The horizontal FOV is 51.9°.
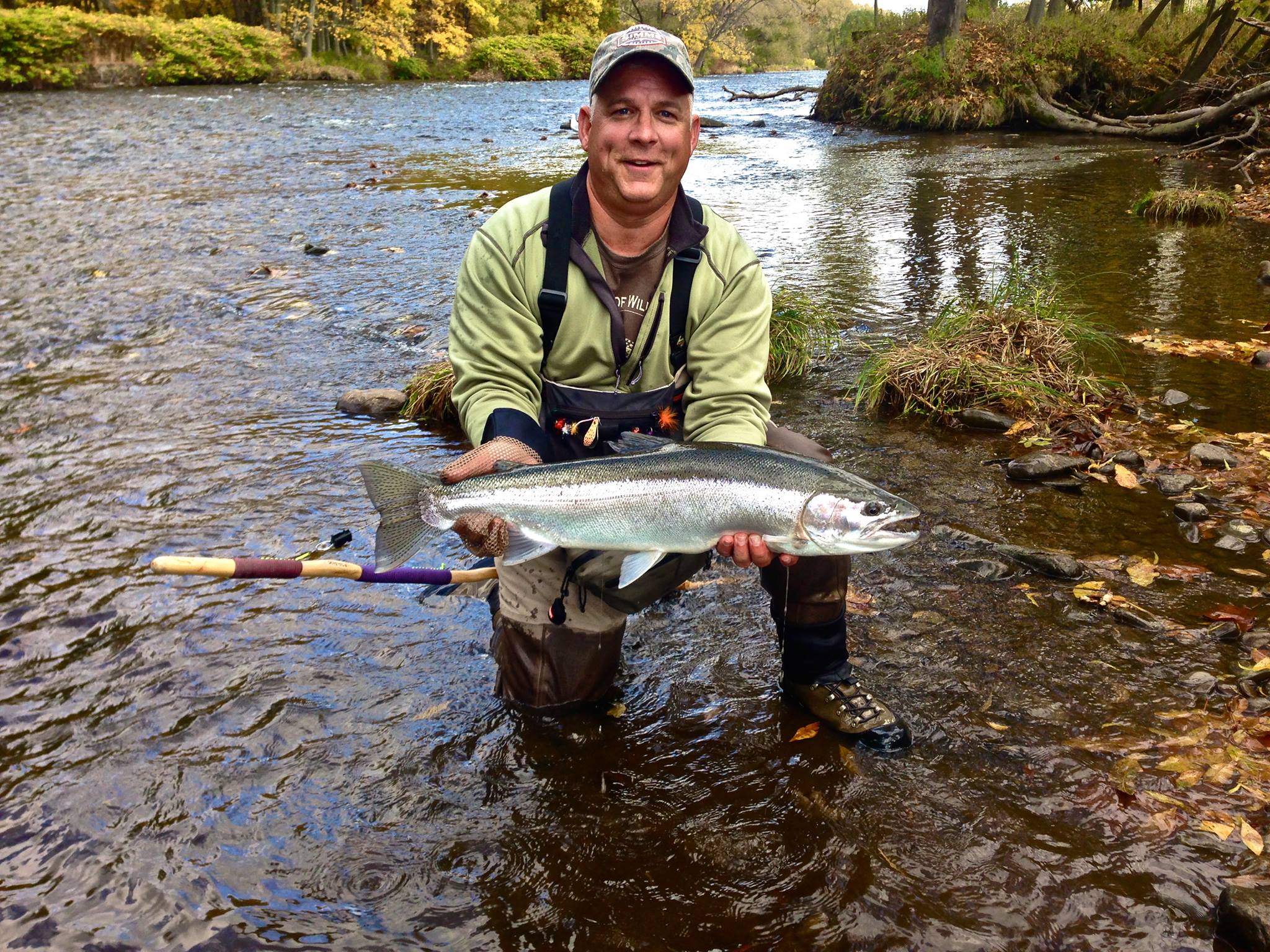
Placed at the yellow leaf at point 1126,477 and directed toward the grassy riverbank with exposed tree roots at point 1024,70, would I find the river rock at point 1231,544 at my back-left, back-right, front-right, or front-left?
back-right

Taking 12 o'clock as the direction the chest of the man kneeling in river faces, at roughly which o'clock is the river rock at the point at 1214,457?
The river rock is roughly at 8 o'clock from the man kneeling in river.

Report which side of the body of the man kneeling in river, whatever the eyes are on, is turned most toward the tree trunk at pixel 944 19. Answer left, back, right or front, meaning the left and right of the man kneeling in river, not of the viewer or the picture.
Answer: back

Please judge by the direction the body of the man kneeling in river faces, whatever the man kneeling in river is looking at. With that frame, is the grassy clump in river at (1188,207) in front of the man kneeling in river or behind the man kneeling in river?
behind

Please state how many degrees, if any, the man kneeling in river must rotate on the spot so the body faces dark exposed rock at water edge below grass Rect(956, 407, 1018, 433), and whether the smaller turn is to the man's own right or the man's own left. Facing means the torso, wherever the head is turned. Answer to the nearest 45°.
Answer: approximately 135° to the man's own left

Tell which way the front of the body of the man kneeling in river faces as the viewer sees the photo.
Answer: toward the camera

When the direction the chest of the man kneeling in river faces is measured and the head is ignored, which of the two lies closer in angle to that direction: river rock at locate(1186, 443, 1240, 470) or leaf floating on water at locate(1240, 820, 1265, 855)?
the leaf floating on water

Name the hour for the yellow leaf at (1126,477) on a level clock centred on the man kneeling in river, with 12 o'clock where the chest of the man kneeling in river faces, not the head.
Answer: The yellow leaf is roughly at 8 o'clock from the man kneeling in river.
